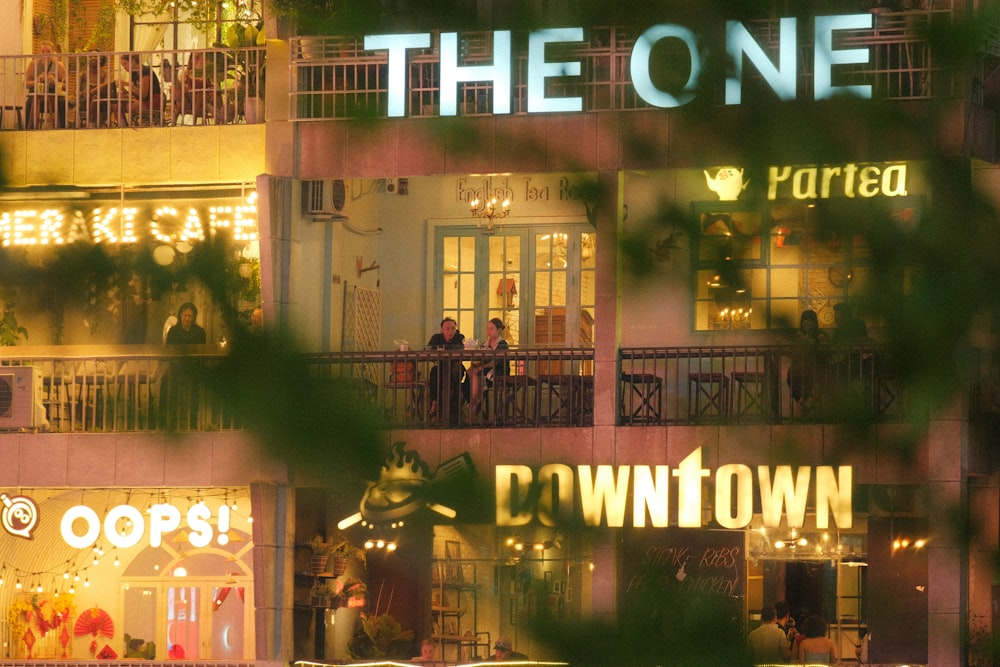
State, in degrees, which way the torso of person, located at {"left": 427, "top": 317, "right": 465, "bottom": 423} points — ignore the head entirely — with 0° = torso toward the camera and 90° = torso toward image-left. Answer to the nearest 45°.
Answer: approximately 0°

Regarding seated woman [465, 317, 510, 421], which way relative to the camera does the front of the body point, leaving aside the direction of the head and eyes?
to the viewer's left

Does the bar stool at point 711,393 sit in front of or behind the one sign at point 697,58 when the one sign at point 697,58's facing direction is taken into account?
behind

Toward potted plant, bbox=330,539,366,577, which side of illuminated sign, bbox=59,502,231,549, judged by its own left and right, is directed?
left

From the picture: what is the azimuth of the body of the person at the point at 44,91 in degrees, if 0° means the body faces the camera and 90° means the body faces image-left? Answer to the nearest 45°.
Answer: approximately 0°
